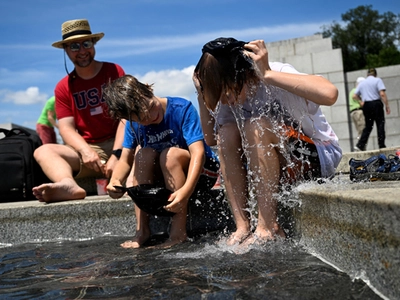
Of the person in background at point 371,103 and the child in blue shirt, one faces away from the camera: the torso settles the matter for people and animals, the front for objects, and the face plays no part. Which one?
the person in background

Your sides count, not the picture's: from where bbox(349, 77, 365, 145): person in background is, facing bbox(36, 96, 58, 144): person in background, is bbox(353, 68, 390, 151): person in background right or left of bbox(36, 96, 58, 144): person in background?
left

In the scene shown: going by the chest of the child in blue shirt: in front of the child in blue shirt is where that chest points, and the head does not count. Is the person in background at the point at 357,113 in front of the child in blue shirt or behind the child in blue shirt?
behind

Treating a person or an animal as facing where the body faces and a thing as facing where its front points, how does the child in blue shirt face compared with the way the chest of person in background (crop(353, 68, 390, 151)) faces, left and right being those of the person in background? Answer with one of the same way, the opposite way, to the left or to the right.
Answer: the opposite way

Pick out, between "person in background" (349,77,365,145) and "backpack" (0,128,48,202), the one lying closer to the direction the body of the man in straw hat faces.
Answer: the backpack

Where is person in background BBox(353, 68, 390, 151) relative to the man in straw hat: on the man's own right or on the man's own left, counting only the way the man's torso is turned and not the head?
on the man's own left

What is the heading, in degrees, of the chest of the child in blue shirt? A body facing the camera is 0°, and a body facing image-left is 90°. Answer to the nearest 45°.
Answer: approximately 45°

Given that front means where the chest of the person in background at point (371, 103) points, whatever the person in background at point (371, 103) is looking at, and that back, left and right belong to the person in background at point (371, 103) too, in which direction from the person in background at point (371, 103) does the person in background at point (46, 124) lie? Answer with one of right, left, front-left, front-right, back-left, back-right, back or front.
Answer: back-left

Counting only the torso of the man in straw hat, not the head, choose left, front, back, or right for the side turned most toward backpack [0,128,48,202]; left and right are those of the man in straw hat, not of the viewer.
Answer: right

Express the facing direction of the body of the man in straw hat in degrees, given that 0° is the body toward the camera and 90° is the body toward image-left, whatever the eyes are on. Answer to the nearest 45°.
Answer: approximately 0°

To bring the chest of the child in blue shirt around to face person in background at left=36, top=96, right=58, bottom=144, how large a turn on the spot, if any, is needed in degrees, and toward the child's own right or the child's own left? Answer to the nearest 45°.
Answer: approximately 135° to the child's own right
